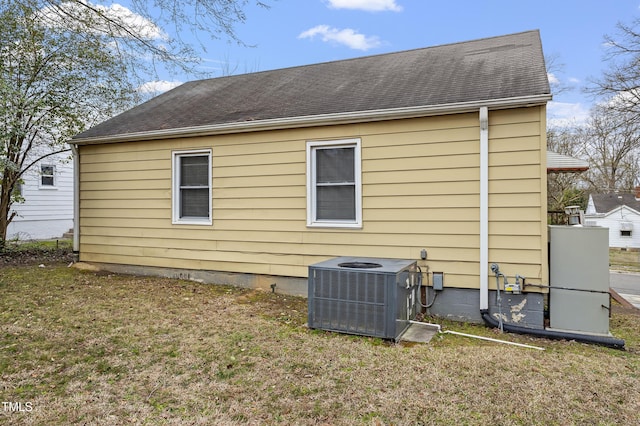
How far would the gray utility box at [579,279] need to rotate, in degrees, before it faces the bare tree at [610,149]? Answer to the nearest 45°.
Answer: approximately 180°

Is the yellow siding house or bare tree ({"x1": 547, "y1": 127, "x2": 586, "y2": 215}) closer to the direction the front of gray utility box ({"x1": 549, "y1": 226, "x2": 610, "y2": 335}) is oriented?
the yellow siding house

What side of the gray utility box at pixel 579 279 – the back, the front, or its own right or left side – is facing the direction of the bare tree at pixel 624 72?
back

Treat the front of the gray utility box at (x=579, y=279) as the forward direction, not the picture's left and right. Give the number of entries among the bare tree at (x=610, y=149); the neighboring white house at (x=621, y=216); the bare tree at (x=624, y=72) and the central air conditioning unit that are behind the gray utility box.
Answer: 3

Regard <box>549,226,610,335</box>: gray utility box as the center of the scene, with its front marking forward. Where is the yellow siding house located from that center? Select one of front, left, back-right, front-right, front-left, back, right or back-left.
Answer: right

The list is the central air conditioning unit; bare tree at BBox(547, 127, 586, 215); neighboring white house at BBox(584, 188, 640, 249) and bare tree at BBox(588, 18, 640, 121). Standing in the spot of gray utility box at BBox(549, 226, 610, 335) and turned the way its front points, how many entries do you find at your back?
3

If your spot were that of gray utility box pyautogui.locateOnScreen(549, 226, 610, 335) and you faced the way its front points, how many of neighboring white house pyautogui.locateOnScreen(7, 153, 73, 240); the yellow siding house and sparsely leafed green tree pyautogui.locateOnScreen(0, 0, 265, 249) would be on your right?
3

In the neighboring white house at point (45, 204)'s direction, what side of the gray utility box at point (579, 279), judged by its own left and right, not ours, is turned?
right

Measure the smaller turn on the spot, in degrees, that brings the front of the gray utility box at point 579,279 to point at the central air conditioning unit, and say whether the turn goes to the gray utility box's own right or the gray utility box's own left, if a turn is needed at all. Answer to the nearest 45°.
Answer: approximately 45° to the gray utility box's own right

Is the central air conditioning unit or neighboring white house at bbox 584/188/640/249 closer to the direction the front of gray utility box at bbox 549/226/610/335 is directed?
the central air conditioning unit

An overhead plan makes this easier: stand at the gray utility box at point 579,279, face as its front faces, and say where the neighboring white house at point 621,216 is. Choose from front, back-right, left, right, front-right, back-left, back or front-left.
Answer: back

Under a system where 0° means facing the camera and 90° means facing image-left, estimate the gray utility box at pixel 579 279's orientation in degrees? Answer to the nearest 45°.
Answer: approximately 0°

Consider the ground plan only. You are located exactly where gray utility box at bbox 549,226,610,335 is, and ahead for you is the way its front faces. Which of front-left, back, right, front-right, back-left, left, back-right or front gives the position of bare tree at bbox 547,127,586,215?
back
